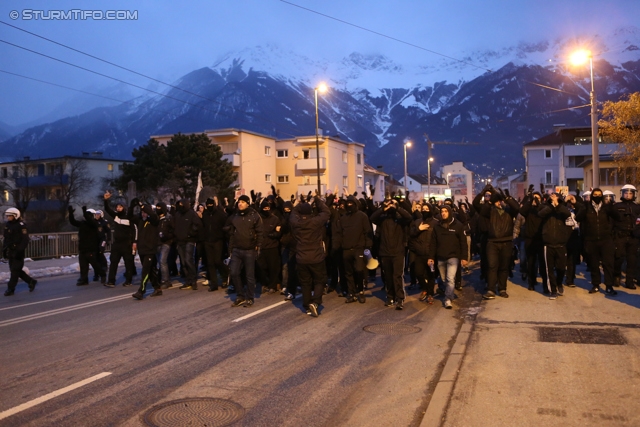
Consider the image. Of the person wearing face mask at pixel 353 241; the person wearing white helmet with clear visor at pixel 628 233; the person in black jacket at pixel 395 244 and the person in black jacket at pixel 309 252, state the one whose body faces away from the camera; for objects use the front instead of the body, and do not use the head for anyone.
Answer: the person in black jacket at pixel 309 252

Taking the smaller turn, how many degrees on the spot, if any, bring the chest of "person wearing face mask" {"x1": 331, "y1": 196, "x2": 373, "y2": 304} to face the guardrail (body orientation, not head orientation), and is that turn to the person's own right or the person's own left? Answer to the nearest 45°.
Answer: approximately 135° to the person's own right

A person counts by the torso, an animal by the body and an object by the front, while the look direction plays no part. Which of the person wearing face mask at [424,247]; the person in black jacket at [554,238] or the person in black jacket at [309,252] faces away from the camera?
the person in black jacket at [309,252]

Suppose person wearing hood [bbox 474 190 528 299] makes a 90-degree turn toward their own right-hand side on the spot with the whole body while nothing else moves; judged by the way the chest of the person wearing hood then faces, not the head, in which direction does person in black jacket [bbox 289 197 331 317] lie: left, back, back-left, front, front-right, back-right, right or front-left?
front-left

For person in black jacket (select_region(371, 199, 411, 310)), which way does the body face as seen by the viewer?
toward the camera

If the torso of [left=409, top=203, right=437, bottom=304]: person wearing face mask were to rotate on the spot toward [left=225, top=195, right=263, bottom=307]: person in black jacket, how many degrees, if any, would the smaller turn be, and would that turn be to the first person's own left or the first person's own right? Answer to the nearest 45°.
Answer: approximately 90° to the first person's own right

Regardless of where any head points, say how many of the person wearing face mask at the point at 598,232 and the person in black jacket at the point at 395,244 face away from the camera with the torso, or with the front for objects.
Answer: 0

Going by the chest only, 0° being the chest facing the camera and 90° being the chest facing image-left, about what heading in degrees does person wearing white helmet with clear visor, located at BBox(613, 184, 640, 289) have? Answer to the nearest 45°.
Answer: approximately 0°

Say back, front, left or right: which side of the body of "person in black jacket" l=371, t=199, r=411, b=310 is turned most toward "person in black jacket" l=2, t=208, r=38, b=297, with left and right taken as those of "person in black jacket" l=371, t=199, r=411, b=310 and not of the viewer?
right

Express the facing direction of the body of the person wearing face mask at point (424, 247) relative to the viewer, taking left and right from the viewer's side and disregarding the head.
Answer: facing the viewer

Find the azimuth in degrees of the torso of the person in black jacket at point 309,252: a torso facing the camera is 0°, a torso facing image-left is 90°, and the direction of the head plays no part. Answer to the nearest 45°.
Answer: approximately 180°
